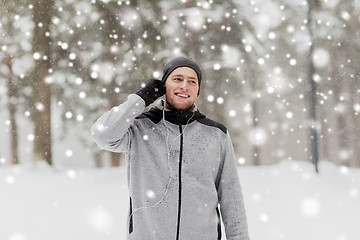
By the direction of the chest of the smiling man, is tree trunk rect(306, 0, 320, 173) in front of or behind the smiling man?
behind

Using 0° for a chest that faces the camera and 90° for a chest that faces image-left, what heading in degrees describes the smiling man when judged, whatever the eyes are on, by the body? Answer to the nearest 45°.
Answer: approximately 0°

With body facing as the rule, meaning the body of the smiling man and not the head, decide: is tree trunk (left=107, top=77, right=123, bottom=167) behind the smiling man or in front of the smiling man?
behind

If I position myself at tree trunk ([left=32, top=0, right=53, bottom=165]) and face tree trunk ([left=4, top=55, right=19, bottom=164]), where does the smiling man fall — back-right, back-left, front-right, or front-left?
back-left

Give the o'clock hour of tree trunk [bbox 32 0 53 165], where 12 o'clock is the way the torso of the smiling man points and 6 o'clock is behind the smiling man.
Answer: The tree trunk is roughly at 5 o'clock from the smiling man.

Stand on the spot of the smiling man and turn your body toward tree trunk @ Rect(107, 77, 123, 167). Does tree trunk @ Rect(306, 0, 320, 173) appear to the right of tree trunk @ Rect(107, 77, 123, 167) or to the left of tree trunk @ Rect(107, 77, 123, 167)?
right

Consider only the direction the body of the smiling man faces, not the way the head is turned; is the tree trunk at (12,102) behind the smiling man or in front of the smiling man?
behind
